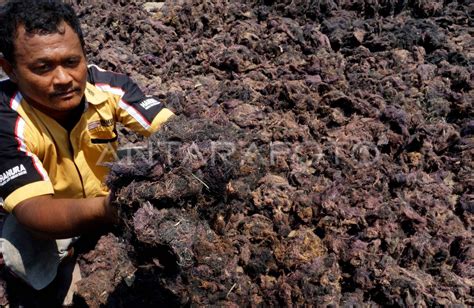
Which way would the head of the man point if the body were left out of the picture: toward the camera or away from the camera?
toward the camera

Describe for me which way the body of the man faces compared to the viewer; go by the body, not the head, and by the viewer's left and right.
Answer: facing the viewer and to the right of the viewer
